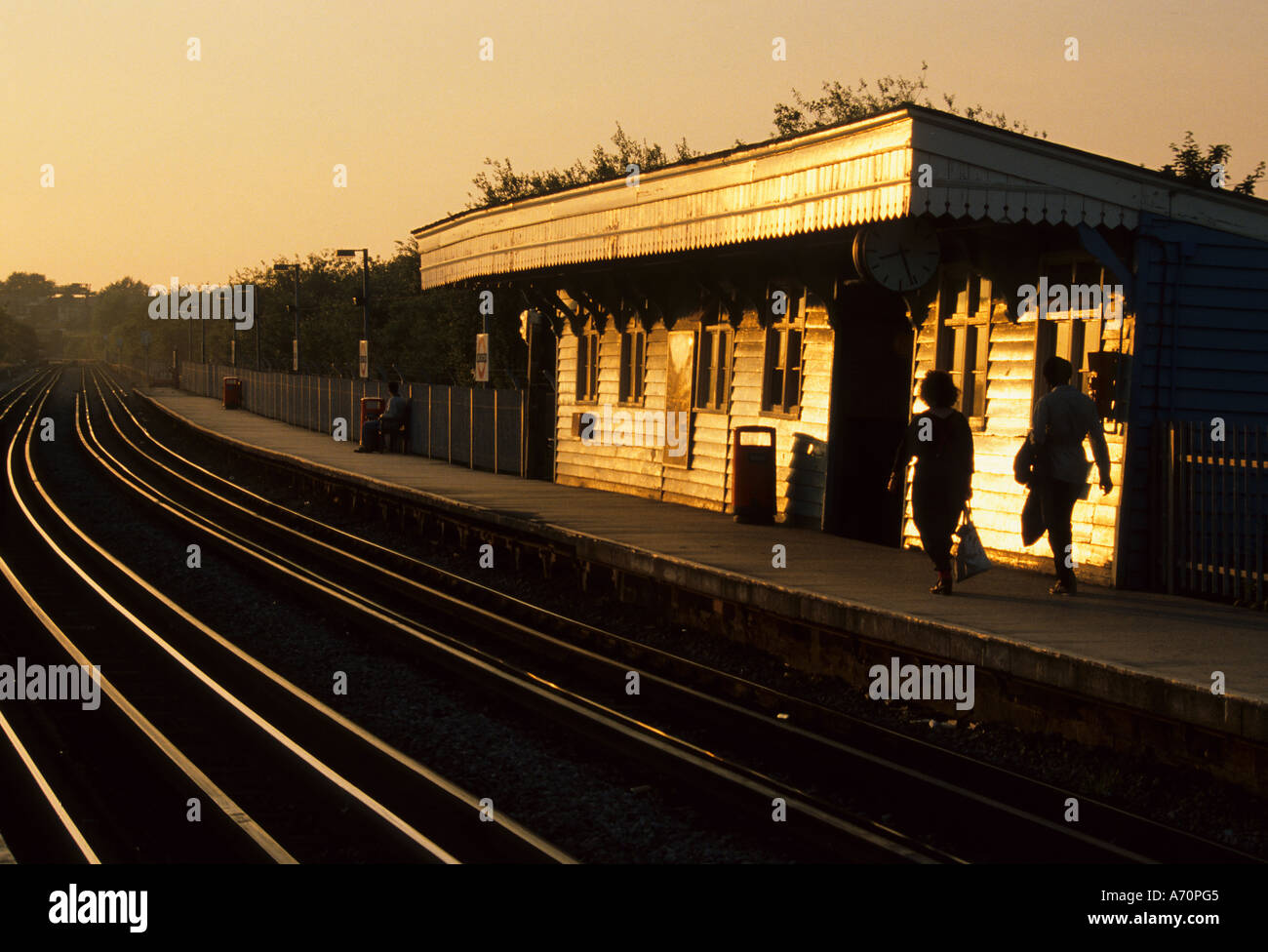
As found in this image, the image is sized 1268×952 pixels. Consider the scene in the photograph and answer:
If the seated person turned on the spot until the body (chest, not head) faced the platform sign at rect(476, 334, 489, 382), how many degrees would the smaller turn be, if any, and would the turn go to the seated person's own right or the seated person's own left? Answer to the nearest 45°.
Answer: approximately 90° to the seated person's own left

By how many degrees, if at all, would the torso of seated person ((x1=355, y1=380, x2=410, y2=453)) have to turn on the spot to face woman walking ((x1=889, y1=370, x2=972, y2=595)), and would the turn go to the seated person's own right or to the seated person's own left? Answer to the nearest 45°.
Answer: approximately 90° to the seated person's own left

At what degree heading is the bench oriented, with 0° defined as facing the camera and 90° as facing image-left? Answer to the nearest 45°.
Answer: approximately 90°

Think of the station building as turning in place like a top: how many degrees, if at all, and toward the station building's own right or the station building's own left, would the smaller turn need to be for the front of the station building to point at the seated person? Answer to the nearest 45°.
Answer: approximately 90° to the station building's own right

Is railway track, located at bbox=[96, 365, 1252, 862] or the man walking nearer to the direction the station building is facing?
the railway track

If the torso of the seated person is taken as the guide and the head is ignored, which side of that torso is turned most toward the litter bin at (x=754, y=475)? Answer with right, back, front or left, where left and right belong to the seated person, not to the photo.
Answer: left

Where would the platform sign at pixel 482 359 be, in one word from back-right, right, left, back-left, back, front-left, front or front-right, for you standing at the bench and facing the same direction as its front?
left

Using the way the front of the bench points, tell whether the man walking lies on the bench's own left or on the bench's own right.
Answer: on the bench's own left
